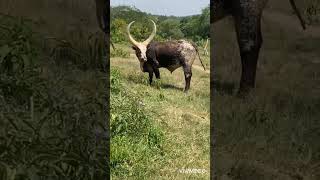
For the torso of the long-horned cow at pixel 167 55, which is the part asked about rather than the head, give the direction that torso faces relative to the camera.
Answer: to the viewer's left
